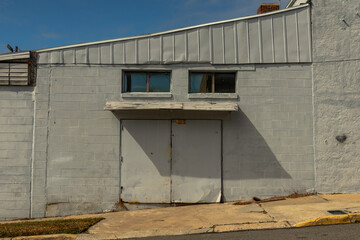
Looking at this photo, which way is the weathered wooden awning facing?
toward the camera

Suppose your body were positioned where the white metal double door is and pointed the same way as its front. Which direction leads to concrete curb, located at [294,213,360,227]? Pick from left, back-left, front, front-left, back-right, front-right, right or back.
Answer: front-left

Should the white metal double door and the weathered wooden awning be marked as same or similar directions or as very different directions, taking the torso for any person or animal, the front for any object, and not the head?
same or similar directions

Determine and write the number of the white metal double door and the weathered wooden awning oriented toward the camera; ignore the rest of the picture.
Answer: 2

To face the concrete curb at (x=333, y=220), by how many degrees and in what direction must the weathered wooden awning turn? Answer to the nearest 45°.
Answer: approximately 45° to its left

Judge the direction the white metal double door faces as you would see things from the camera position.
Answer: facing the viewer
